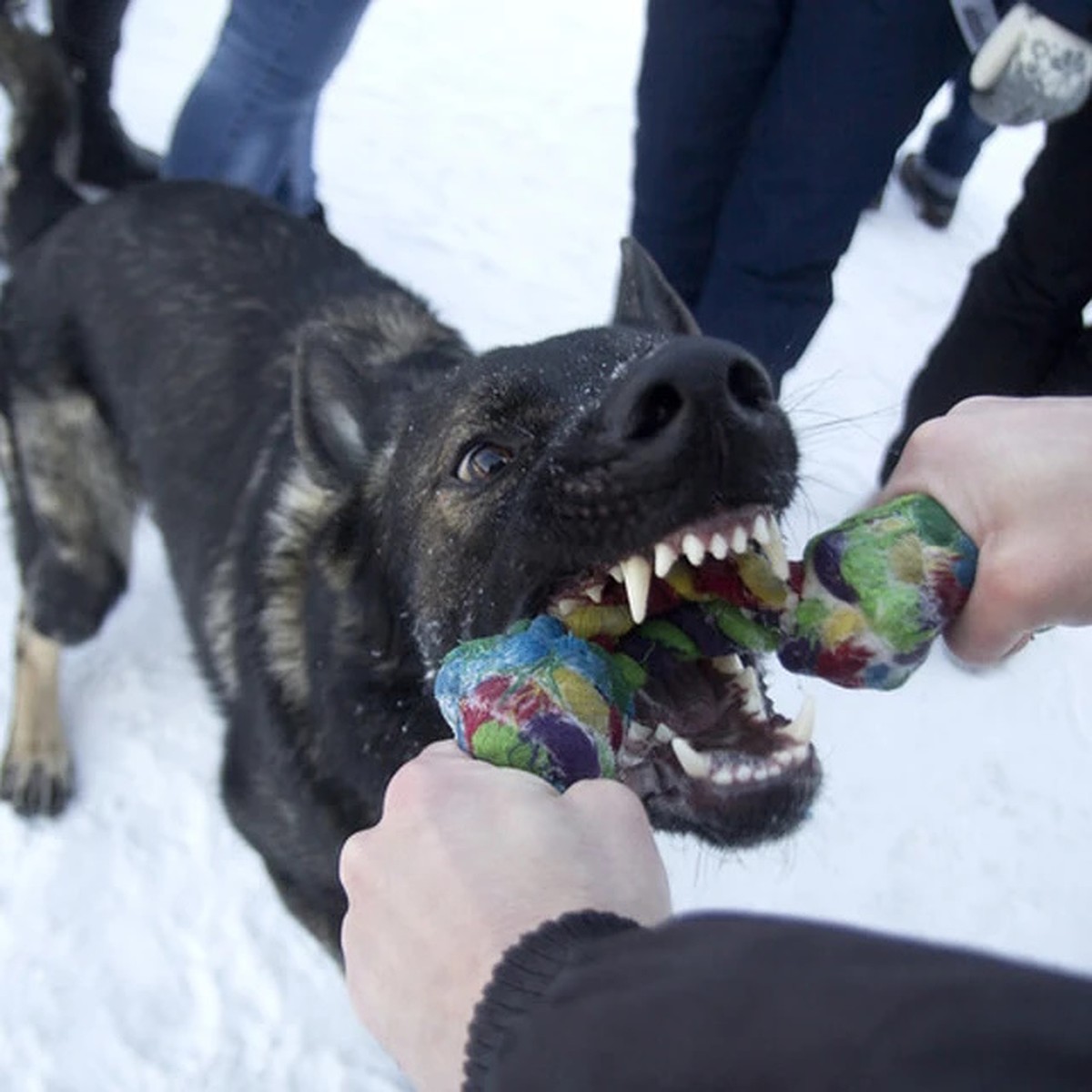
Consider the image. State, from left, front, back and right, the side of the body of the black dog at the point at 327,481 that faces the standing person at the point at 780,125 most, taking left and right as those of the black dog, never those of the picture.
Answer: left

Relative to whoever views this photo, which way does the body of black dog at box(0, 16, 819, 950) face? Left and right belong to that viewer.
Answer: facing the viewer and to the right of the viewer

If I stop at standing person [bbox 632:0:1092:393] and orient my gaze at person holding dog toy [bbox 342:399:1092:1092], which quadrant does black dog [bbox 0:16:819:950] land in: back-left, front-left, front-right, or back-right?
front-right

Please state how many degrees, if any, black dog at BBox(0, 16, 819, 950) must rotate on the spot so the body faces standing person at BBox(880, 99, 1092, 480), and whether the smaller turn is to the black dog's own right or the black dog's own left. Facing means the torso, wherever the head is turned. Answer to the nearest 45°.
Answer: approximately 90° to the black dog's own left
